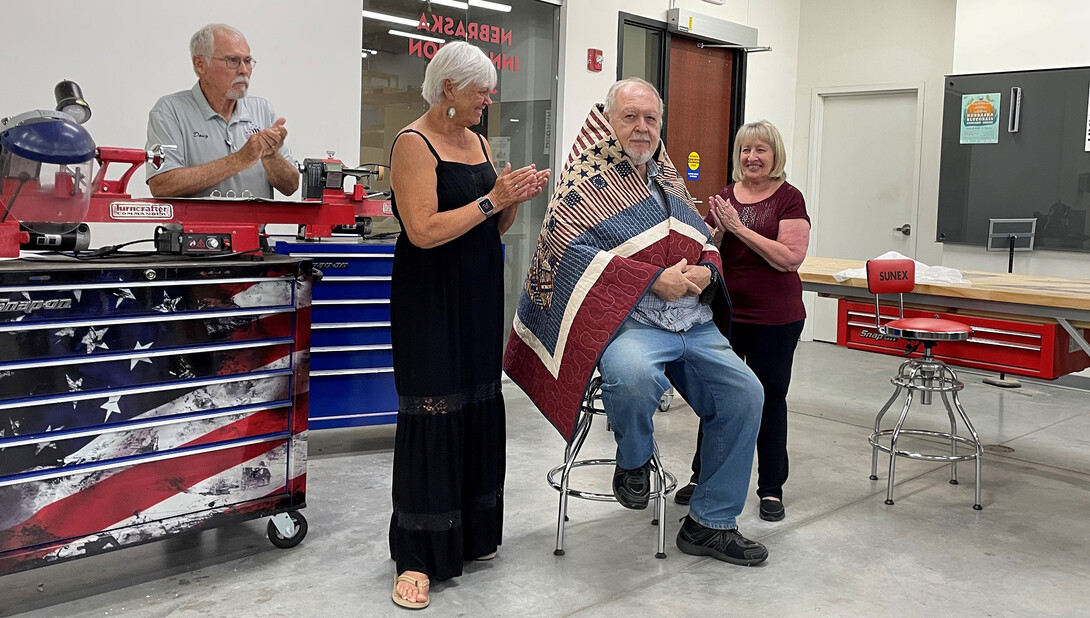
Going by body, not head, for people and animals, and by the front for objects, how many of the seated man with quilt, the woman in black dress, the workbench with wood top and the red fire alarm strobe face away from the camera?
0

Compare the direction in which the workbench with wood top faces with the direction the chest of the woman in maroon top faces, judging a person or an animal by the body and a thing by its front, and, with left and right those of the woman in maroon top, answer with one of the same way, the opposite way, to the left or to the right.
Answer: the same way

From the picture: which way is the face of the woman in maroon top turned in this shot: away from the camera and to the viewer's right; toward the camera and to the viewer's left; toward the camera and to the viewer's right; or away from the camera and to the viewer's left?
toward the camera and to the viewer's left

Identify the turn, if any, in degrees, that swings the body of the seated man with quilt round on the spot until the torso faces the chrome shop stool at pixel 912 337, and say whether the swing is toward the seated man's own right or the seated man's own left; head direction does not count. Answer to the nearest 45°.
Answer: approximately 90° to the seated man's own left

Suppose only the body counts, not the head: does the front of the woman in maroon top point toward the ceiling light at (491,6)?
no

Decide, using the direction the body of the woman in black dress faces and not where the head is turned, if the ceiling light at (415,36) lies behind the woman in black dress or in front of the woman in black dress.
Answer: behind

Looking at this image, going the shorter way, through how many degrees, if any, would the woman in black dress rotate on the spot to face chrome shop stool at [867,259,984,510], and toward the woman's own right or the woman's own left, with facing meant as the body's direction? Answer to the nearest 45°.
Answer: approximately 90° to the woman's own left

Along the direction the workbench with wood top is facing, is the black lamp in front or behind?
in front

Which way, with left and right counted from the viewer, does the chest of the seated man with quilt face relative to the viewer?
facing the viewer and to the right of the viewer

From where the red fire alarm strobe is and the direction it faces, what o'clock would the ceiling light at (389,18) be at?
The ceiling light is roughly at 3 o'clock from the red fire alarm strobe.

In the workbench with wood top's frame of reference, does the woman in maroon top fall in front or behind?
in front

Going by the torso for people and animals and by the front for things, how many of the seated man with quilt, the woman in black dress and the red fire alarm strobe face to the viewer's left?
0

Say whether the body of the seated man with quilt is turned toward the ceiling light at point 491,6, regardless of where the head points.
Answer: no

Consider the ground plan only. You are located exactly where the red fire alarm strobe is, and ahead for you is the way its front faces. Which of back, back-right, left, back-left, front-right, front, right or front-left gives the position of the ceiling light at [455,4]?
right

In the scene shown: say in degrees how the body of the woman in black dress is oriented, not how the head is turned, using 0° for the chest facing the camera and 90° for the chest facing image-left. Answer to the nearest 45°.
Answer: approximately 315°

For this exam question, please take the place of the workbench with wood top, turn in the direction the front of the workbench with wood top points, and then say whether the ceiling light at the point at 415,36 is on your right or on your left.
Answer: on your right

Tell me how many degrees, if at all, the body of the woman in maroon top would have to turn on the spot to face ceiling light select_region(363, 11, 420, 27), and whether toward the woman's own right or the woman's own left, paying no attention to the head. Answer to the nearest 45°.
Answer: approximately 90° to the woman's own right

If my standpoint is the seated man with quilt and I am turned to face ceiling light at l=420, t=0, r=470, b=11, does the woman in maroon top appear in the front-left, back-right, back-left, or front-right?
front-right
